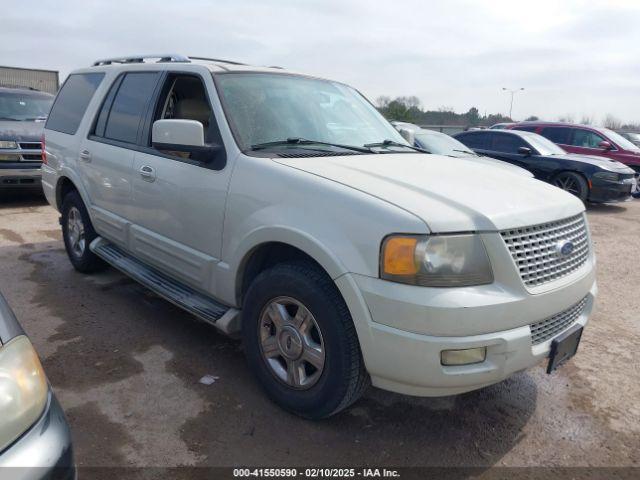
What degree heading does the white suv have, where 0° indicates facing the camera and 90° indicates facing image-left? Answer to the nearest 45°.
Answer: approximately 315°

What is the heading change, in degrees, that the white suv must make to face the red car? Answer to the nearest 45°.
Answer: approximately 90° to its left

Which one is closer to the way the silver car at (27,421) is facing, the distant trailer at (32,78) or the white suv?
the white suv

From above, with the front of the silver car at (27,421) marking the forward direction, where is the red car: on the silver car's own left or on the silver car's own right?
on the silver car's own left

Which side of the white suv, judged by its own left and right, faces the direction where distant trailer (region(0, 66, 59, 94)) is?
back

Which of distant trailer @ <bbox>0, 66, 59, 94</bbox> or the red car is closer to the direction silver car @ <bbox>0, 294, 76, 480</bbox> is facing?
the red car

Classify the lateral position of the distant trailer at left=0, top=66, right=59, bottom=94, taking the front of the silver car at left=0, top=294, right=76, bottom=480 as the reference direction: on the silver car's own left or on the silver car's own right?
on the silver car's own left

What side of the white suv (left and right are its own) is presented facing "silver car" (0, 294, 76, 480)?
right

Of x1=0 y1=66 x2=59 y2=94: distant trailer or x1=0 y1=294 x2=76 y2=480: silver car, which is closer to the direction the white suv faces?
the silver car
